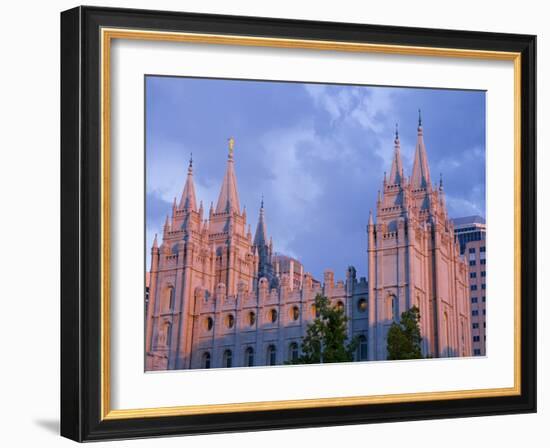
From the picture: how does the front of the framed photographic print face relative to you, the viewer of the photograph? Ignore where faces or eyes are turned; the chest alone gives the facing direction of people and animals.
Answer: facing the viewer and to the right of the viewer
